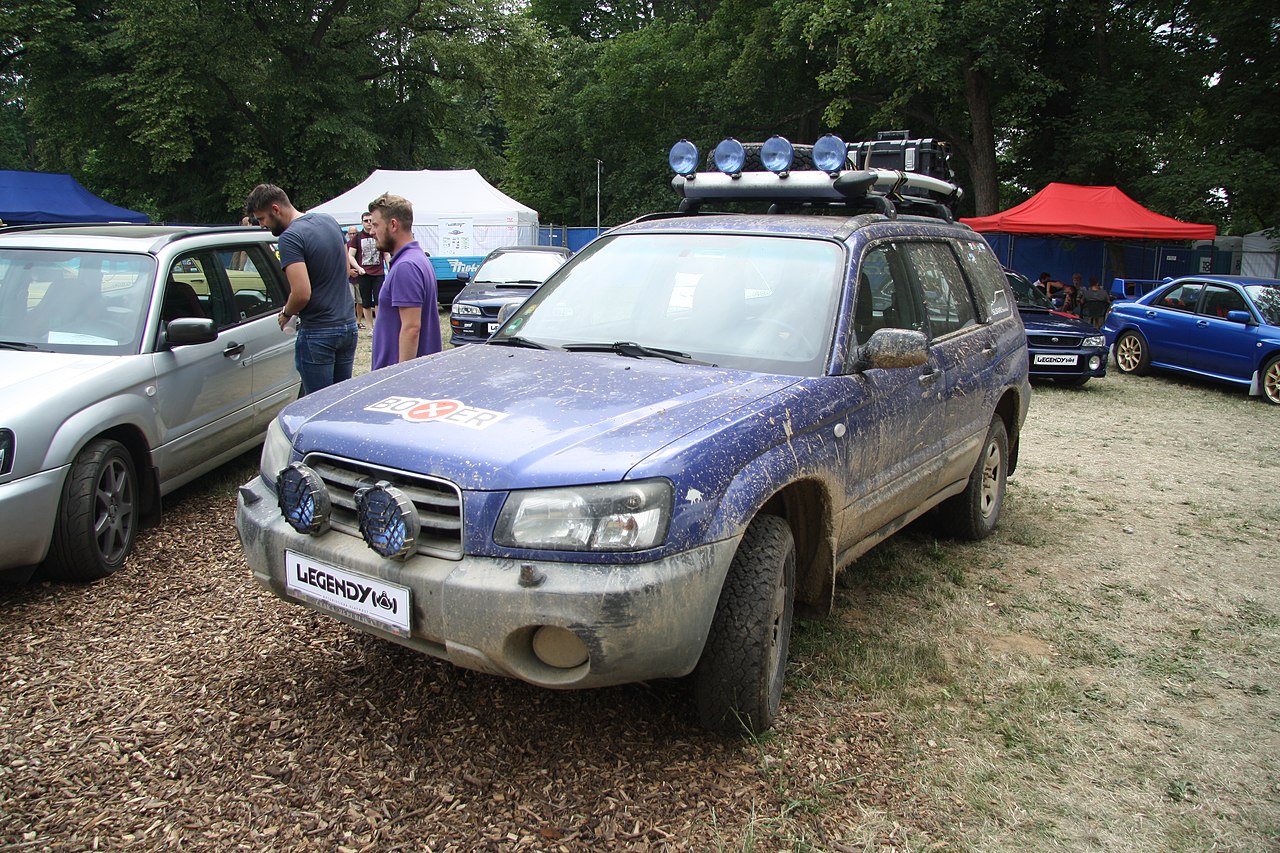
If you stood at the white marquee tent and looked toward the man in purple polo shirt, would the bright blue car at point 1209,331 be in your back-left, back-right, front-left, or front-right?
front-left

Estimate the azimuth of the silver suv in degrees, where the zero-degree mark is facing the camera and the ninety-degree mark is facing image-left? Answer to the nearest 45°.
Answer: approximately 45°

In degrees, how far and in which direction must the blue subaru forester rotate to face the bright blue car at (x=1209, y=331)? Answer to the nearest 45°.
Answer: approximately 180°

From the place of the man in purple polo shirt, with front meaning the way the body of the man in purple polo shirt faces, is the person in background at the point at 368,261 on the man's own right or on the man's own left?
on the man's own right

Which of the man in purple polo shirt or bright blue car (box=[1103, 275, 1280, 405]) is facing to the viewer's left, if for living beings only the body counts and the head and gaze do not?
the man in purple polo shirt

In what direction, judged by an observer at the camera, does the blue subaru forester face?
facing the viewer and to the left of the viewer

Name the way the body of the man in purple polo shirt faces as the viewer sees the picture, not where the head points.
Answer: to the viewer's left

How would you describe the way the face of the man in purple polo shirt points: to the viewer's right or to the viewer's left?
to the viewer's left

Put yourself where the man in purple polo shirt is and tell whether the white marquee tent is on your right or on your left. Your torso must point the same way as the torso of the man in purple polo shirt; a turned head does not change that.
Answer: on your right

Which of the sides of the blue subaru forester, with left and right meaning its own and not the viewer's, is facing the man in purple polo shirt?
right

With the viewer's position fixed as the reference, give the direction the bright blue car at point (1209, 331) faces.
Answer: facing the viewer and to the right of the viewer

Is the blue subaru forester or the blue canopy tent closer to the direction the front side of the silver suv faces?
the blue subaru forester

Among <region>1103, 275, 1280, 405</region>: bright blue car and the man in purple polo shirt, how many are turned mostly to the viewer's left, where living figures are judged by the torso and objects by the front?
1

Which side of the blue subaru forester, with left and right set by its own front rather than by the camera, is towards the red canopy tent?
back

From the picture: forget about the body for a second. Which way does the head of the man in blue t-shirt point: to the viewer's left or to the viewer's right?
to the viewer's left

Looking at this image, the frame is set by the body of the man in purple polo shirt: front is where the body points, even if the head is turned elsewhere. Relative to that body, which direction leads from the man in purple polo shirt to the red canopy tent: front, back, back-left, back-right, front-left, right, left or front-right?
back-right
